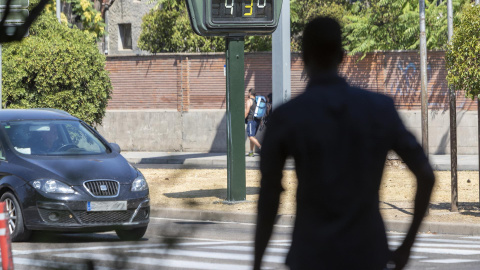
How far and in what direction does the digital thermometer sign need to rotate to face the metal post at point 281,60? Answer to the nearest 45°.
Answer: approximately 135° to its left

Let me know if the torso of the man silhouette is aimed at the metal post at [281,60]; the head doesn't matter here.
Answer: yes

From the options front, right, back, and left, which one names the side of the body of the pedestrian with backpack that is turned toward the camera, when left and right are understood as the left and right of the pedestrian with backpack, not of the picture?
left

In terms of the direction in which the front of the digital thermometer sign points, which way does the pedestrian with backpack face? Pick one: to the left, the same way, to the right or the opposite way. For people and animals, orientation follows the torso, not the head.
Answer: to the right

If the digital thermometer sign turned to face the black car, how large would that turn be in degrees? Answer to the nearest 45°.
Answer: approximately 45° to its right

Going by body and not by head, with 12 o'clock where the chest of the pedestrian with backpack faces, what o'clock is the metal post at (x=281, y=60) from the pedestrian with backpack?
The metal post is roughly at 9 o'clock from the pedestrian with backpack.

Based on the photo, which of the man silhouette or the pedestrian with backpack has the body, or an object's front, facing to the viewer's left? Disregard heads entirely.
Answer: the pedestrian with backpack

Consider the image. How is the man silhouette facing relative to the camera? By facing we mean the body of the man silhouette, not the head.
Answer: away from the camera

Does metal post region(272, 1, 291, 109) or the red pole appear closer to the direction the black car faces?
the red pole

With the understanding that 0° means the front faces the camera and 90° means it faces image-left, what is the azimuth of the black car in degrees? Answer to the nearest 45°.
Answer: approximately 315°

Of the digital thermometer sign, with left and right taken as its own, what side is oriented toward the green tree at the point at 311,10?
back

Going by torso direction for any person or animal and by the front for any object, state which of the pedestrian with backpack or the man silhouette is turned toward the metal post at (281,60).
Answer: the man silhouette

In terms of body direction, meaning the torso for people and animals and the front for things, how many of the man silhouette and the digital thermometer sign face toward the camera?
1
